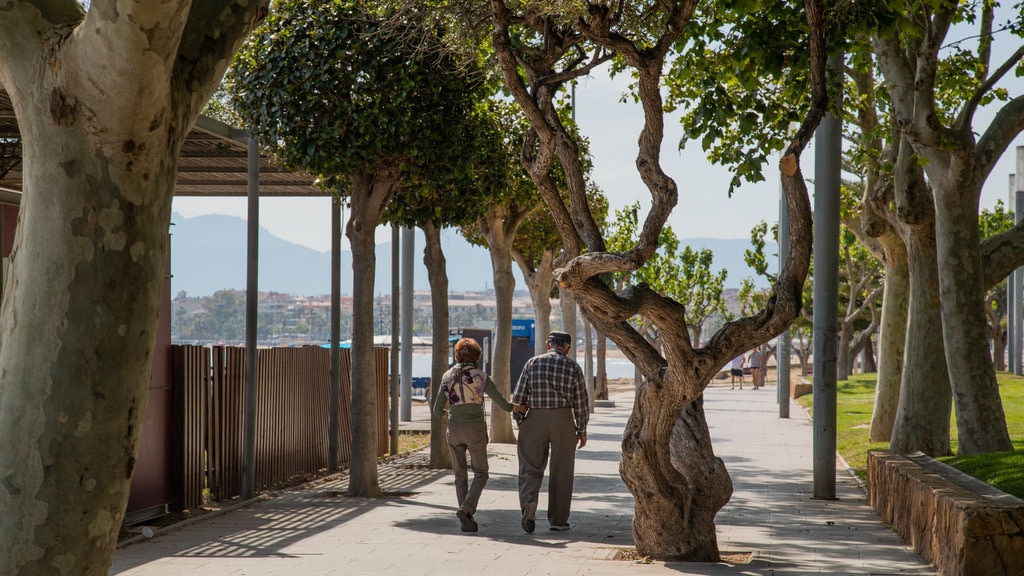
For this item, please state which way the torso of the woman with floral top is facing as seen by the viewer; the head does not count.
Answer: away from the camera

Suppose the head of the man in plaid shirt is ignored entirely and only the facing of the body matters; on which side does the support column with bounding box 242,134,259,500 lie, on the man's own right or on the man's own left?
on the man's own left

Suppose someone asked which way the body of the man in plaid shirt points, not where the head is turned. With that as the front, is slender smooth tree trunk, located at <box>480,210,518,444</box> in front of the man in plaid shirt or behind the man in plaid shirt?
in front

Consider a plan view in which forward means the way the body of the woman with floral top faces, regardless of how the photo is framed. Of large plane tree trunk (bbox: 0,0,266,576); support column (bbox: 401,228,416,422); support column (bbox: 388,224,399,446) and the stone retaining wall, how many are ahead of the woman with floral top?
2

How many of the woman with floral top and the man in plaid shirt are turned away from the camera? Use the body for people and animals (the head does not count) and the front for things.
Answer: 2

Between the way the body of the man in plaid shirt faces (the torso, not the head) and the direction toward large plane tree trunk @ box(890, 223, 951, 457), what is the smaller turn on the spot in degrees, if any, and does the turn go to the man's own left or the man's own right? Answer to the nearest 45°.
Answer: approximately 45° to the man's own right

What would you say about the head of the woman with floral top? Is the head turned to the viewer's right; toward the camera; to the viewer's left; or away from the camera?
away from the camera

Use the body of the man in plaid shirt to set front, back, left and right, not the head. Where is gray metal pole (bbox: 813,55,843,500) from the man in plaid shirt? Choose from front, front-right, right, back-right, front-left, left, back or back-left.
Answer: front-right

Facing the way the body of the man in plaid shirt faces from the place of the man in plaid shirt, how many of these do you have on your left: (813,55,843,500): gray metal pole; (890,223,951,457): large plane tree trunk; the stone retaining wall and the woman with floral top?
1

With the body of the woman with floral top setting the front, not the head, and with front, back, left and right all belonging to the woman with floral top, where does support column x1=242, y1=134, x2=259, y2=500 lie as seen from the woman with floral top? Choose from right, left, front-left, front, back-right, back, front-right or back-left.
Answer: front-left

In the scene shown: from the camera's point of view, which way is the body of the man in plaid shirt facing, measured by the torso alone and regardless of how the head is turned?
away from the camera

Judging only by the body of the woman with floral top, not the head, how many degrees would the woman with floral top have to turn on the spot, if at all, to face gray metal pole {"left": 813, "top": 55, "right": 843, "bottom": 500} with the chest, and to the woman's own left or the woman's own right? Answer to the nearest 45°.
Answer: approximately 45° to the woman's own right

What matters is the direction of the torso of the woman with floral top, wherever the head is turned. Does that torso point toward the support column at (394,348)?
yes

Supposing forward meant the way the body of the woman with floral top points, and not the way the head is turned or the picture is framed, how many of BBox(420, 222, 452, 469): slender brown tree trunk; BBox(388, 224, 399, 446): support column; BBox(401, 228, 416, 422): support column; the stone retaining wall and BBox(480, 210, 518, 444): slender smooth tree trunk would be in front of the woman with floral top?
4

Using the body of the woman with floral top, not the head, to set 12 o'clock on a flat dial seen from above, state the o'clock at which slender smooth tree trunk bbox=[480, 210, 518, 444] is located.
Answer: The slender smooth tree trunk is roughly at 12 o'clock from the woman with floral top.

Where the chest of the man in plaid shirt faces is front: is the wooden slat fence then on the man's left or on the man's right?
on the man's left
